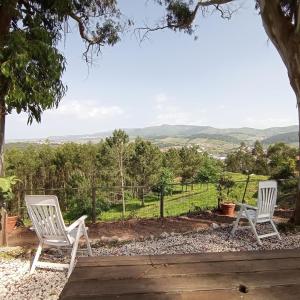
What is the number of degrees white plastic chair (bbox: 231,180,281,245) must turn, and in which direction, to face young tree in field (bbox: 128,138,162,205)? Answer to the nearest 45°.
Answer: approximately 45° to its right

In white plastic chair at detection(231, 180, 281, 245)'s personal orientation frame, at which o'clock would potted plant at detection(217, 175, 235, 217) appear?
The potted plant is roughly at 1 o'clock from the white plastic chair.

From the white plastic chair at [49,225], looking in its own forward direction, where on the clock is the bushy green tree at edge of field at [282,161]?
The bushy green tree at edge of field is roughly at 12 o'clock from the white plastic chair.

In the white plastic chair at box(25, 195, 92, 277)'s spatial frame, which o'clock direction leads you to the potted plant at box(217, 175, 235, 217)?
The potted plant is roughly at 12 o'clock from the white plastic chair.

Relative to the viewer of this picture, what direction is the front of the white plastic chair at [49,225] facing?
facing away from the viewer and to the right of the viewer

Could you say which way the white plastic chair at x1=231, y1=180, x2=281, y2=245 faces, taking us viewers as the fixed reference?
facing away from the viewer and to the left of the viewer
